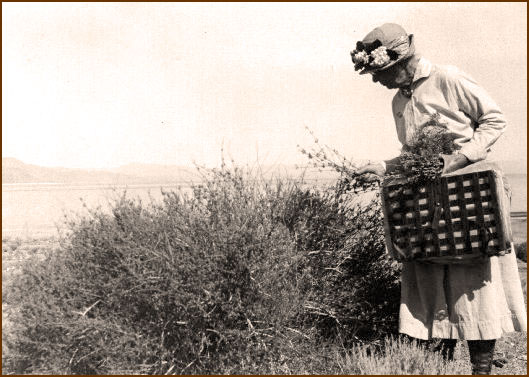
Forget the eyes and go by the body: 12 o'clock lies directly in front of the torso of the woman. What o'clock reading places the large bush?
The large bush is roughly at 1 o'clock from the woman.

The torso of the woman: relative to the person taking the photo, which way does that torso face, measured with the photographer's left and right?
facing the viewer and to the left of the viewer
